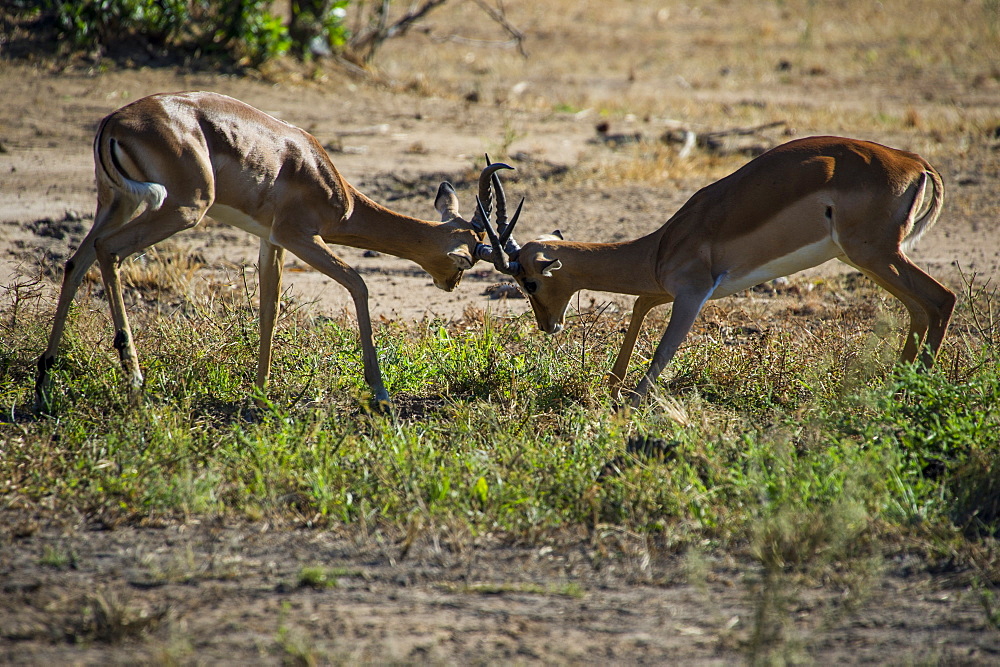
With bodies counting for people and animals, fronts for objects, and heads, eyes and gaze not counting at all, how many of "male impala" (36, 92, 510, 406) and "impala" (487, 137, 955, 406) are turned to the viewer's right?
1

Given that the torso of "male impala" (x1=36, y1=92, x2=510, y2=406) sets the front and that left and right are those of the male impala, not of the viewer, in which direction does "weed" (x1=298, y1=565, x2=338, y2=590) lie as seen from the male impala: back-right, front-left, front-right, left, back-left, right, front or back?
right

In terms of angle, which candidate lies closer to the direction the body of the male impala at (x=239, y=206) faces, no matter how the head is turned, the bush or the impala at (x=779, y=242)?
the impala

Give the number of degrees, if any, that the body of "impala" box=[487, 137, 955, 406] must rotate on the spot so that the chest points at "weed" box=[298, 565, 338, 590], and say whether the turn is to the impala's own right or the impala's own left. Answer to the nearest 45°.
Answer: approximately 45° to the impala's own left

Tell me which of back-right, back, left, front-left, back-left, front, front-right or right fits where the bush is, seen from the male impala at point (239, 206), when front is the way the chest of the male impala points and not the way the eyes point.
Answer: left

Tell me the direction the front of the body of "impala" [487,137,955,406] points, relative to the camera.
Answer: to the viewer's left

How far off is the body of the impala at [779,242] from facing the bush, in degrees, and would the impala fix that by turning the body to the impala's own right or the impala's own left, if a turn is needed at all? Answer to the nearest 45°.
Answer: approximately 45° to the impala's own right

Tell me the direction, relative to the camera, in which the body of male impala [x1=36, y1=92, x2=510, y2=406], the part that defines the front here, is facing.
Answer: to the viewer's right

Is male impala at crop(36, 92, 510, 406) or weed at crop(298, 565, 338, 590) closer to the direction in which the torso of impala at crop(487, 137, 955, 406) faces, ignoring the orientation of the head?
the male impala

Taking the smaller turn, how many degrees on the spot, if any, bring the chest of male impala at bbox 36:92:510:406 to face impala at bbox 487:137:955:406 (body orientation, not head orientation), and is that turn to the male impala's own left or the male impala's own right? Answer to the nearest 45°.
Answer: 0° — it already faces it

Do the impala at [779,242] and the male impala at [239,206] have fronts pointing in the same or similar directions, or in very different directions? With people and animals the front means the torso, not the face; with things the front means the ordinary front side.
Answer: very different directions
